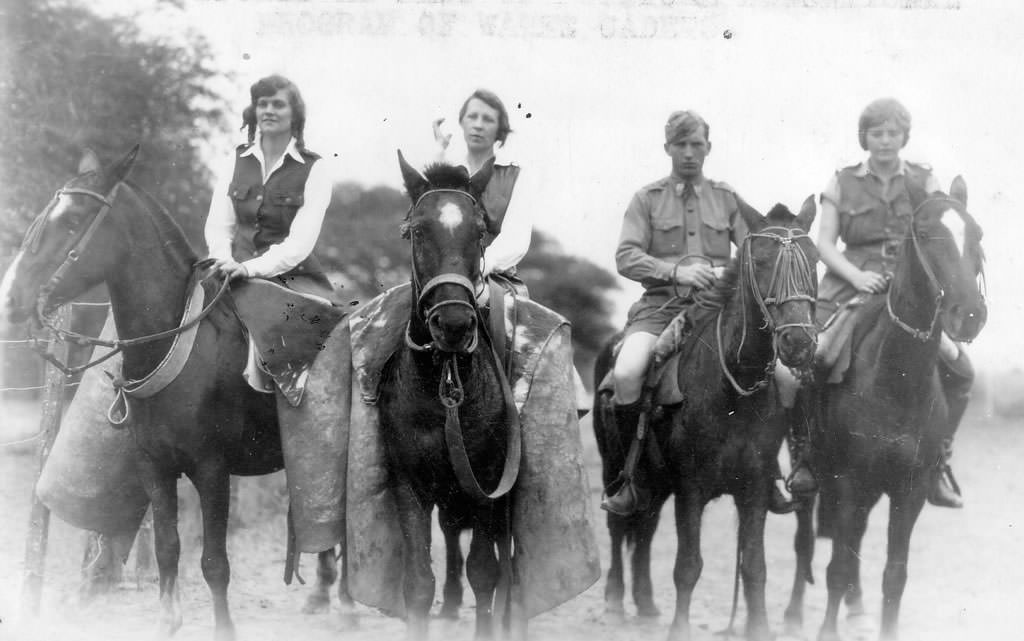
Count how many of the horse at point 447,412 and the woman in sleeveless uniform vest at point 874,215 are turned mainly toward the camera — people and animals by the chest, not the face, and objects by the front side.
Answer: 2

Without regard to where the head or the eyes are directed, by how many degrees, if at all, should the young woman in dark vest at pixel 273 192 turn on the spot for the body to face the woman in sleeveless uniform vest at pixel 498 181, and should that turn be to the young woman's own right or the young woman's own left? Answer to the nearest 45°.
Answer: approximately 135° to the young woman's own left

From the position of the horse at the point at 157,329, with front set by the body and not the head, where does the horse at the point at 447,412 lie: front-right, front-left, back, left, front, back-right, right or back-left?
left

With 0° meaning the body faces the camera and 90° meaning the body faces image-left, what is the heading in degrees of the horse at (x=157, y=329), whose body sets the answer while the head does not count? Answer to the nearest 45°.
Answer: approximately 45°

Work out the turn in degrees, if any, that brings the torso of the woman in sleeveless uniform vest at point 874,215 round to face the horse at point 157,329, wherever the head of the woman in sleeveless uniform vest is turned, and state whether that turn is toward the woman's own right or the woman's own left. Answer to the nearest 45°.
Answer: approximately 45° to the woman's own right

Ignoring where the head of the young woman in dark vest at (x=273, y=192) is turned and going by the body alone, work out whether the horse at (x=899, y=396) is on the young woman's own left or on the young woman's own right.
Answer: on the young woman's own left

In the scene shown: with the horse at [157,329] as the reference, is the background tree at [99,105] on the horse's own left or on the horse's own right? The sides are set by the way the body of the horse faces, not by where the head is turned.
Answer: on the horse's own right

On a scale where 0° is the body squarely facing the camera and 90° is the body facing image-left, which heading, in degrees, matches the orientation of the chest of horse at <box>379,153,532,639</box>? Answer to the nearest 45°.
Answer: approximately 0°

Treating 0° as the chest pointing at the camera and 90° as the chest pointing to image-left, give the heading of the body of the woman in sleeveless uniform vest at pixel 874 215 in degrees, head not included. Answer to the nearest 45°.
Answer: approximately 0°
